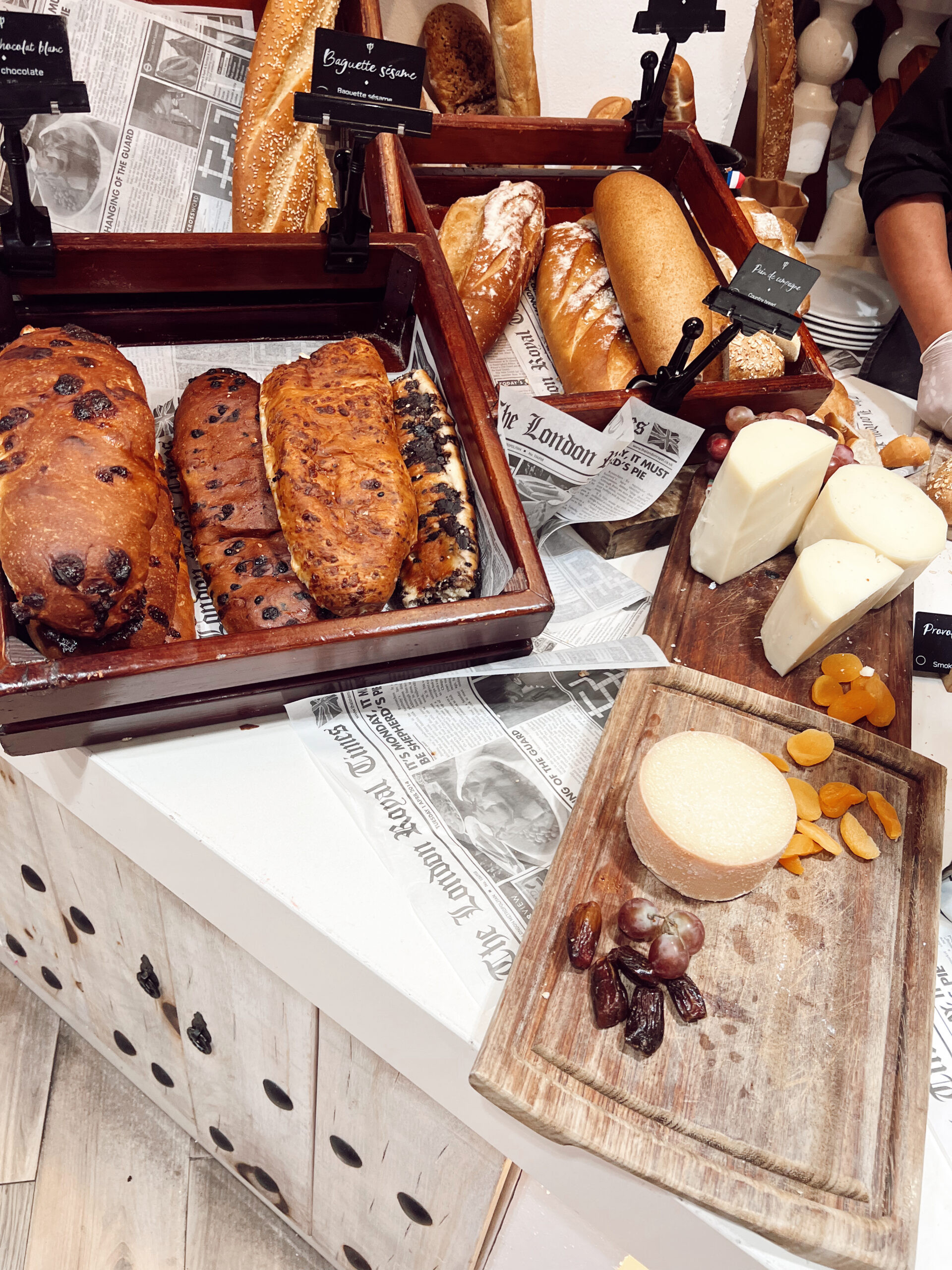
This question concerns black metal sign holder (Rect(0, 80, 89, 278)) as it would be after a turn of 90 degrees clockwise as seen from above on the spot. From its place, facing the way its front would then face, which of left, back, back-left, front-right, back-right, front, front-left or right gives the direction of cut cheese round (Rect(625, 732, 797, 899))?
back-left

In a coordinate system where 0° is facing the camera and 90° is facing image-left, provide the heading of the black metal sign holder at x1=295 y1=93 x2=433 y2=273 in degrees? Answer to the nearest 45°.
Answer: approximately 0°

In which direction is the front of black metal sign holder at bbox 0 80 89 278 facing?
toward the camera

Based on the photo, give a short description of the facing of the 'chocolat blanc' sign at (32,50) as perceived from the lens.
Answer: facing the viewer

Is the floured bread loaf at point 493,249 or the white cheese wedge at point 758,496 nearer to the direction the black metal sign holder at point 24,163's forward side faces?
the white cheese wedge

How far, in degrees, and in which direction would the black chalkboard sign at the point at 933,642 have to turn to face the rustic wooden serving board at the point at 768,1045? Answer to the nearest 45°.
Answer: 0° — it already faces it

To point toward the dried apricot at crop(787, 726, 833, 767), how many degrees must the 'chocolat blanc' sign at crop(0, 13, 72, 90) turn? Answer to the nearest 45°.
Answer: approximately 45° to its left

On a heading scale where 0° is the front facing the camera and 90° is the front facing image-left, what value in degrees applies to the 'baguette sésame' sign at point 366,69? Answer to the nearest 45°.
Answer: approximately 0°

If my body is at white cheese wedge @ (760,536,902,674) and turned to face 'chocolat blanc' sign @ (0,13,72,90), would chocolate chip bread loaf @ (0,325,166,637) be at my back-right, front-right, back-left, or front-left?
front-left
